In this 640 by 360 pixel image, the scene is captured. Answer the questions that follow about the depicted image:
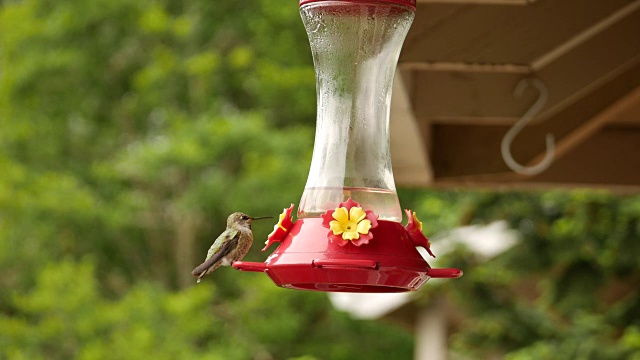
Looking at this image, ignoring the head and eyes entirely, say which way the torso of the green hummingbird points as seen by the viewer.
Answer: to the viewer's right

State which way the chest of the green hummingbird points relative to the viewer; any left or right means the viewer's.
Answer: facing to the right of the viewer
